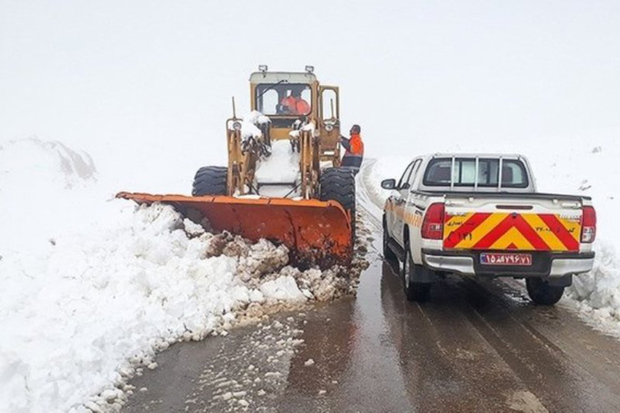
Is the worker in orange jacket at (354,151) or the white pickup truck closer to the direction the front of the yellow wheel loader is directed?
the white pickup truck

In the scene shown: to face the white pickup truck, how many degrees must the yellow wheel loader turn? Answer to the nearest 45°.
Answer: approximately 45° to its left

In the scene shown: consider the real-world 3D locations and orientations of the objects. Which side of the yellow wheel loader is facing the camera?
front
